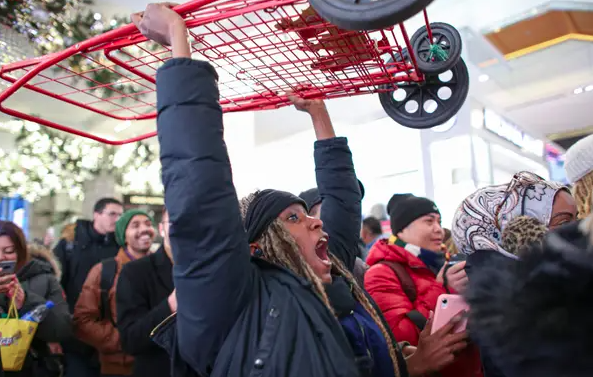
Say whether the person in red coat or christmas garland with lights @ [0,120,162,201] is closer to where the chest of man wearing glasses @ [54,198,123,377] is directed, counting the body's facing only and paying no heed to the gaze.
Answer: the person in red coat

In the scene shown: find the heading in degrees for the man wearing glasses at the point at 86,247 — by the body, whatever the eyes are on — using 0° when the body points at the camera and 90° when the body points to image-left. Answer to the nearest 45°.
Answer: approximately 315°
